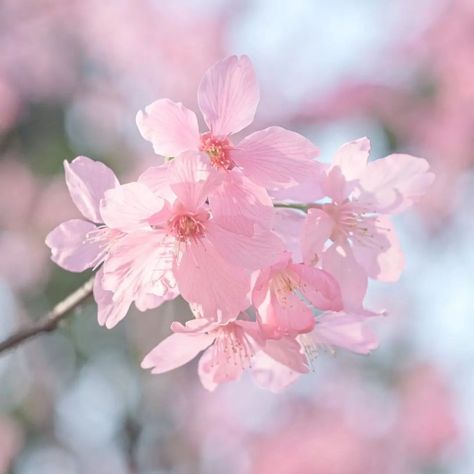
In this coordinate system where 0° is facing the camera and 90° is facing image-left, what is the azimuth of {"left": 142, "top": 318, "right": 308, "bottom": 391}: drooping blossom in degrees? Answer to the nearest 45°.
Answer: approximately 0°

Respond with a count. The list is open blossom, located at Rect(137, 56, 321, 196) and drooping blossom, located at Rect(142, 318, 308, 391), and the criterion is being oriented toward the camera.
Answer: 2

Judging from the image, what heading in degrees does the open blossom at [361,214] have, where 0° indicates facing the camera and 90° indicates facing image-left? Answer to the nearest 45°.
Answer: approximately 315°

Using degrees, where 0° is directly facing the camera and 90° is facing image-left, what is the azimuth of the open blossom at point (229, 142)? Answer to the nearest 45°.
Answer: approximately 0°
